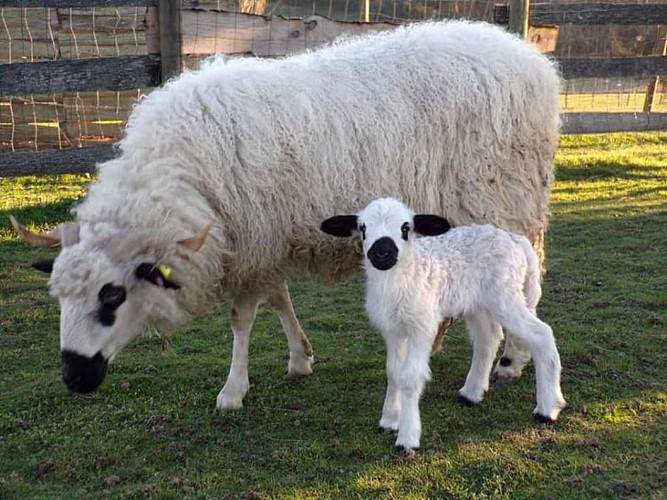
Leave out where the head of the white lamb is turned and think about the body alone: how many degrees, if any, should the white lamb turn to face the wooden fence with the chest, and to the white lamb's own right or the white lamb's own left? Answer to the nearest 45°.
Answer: approximately 90° to the white lamb's own right

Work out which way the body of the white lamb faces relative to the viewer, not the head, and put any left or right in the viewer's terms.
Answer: facing the viewer and to the left of the viewer

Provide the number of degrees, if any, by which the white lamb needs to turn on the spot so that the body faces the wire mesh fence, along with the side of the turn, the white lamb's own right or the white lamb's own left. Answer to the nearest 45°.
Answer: approximately 90° to the white lamb's own right
